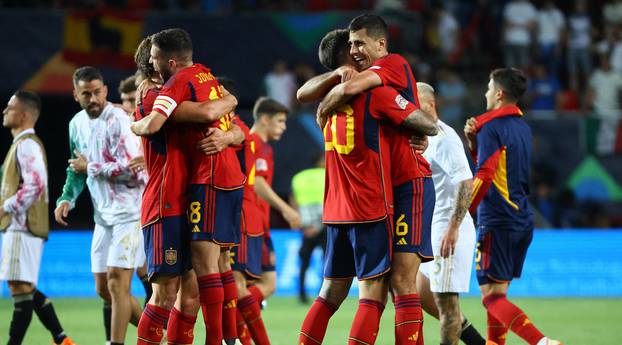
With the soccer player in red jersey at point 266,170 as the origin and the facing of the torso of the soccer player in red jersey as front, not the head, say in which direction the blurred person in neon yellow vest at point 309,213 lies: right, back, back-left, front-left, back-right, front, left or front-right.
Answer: left

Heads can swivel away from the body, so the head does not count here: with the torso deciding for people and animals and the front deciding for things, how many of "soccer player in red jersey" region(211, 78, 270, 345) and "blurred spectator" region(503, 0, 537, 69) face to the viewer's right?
0

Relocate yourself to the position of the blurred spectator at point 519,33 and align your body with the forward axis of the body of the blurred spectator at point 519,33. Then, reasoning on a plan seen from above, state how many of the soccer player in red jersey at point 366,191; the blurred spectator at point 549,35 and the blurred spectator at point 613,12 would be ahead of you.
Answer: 1

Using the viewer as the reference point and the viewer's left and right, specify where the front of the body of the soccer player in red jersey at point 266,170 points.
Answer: facing to the right of the viewer

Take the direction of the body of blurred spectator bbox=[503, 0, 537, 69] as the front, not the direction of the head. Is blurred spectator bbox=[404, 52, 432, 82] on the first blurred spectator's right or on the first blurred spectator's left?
on the first blurred spectator's right

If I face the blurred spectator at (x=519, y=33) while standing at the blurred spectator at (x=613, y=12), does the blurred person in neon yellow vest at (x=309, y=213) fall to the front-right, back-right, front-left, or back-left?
front-left

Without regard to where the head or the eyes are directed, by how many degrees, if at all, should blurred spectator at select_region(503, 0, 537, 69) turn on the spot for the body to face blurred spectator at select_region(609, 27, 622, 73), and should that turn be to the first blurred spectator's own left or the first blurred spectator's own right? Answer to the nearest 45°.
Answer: approximately 90° to the first blurred spectator's own left

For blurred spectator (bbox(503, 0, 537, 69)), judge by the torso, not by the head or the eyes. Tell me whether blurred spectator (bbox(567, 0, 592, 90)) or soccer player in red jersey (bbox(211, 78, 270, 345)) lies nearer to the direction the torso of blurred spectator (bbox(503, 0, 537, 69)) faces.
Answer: the soccer player in red jersey

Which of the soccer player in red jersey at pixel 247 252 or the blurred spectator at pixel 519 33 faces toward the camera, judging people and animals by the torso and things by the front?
the blurred spectator

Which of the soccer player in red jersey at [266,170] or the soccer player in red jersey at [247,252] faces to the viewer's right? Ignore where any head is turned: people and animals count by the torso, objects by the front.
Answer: the soccer player in red jersey at [266,170]

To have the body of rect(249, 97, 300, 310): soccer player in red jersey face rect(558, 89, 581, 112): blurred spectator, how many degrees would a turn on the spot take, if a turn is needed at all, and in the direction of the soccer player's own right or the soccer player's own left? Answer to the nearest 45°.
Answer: approximately 45° to the soccer player's own left

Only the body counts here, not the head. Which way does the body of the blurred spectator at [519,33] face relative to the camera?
toward the camera
